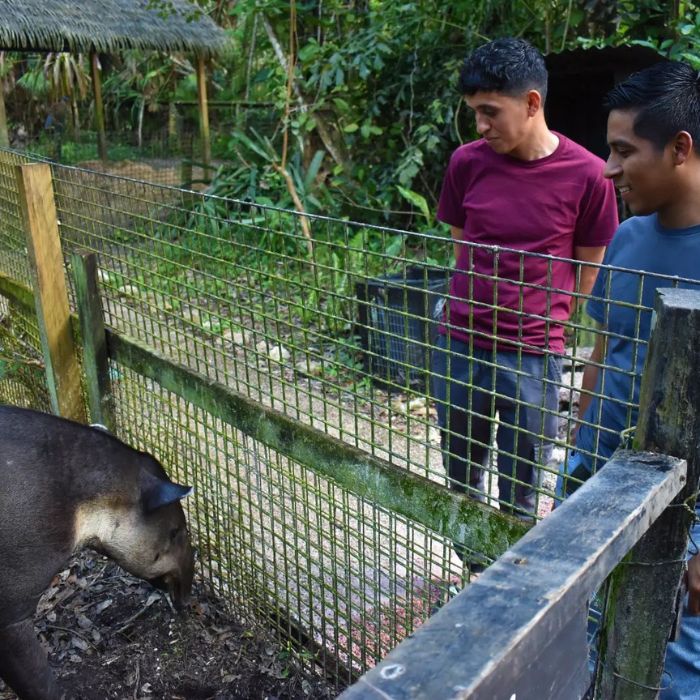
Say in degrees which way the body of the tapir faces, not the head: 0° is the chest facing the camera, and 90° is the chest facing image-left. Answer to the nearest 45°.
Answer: approximately 270°

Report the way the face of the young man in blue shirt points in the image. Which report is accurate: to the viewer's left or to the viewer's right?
to the viewer's left

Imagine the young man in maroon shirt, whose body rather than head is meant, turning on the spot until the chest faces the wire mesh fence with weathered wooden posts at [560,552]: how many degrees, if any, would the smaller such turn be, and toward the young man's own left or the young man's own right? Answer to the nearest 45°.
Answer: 0° — they already face it

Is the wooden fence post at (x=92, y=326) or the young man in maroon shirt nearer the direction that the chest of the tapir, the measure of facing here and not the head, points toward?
the young man in maroon shirt

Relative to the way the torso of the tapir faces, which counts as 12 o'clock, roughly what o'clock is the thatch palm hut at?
The thatch palm hut is roughly at 9 o'clock from the tapir.

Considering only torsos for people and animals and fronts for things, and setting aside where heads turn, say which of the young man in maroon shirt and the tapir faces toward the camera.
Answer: the young man in maroon shirt

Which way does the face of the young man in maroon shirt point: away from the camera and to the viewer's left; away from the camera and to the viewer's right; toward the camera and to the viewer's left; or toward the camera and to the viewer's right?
toward the camera and to the viewer's left

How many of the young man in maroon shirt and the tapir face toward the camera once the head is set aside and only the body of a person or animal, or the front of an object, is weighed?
1

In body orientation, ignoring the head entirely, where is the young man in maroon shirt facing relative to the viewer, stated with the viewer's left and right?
facing the viewer

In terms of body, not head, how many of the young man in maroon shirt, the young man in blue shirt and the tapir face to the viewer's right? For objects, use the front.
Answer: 1

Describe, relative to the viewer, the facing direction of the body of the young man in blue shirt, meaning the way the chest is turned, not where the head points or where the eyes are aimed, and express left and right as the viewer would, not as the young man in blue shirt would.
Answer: facing the viewer and to the left of the viewer

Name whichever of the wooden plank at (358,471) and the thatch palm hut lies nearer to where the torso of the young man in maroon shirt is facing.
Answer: the wooden plank

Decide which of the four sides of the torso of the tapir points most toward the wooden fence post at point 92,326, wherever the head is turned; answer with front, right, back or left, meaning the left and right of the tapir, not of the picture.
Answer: left

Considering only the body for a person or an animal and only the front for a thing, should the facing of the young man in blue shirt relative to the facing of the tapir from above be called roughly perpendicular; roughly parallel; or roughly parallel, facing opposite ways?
roughly parallel, facing opposite ways

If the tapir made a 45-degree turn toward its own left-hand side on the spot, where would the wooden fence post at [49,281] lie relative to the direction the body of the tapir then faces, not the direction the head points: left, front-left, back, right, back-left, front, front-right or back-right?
front-left

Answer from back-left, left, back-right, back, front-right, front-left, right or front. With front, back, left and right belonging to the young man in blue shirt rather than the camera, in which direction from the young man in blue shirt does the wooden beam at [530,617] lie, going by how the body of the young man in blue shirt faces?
front-left

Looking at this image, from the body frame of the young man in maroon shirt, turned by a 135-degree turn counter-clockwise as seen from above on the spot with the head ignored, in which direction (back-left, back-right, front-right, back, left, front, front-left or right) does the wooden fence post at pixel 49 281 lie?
back-left

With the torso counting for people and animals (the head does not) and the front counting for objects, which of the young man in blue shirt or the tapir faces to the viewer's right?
the tapir

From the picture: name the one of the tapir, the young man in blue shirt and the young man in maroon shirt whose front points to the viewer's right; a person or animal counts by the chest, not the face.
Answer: the tapir

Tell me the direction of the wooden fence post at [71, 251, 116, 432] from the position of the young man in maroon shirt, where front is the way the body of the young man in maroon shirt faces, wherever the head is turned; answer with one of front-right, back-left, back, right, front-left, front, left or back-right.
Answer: right

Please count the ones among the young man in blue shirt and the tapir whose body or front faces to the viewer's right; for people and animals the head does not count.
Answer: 1

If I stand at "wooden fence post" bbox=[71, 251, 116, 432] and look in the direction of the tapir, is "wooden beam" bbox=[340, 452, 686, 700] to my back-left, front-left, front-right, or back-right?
front-left
